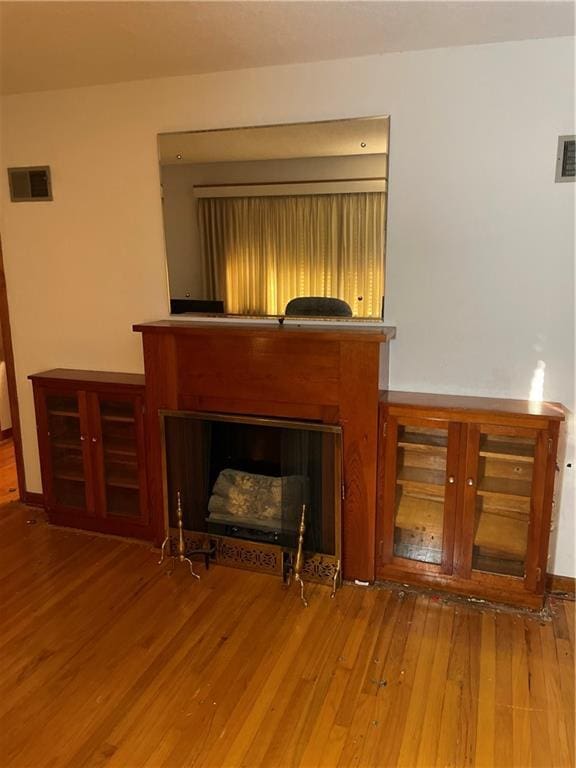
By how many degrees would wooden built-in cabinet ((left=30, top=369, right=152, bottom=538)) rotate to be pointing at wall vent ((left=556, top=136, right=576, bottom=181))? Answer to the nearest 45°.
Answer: approximately 90° to its left

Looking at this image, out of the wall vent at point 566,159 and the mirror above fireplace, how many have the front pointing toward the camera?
2

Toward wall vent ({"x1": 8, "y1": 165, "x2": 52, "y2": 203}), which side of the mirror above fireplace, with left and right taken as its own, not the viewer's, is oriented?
right

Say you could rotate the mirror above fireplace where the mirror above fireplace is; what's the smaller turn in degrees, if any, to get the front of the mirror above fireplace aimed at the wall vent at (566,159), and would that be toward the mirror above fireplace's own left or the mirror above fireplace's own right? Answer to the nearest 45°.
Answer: approximately 90° to the mirror above fireplace's own left

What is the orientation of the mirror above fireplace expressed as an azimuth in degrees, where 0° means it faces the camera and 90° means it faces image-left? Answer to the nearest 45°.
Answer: approximately 0°

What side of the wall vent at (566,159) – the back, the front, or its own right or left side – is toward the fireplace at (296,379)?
right

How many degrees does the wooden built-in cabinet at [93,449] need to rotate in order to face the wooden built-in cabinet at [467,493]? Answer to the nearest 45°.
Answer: approximately 90° to its left
